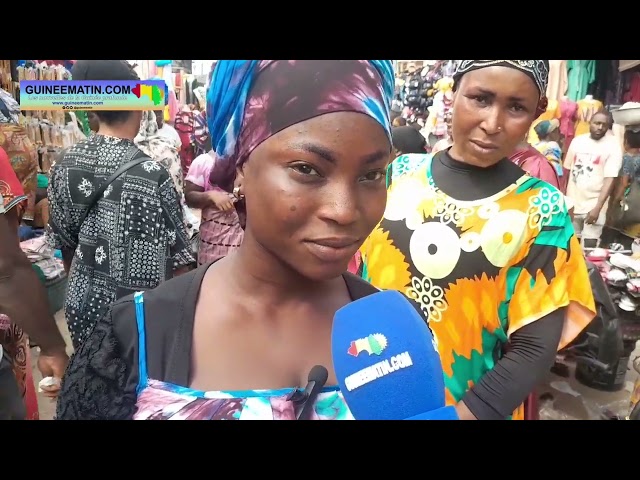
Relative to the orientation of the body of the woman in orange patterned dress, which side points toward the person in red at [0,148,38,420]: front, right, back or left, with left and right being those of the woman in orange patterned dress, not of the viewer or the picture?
right

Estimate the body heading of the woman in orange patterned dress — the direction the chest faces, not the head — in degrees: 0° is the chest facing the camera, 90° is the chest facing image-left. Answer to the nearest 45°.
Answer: approximately 0°

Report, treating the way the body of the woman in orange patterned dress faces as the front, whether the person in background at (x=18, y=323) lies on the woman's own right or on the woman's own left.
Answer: on the woman's own right

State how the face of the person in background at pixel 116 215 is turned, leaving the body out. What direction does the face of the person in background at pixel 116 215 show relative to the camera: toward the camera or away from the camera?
away from the camera
